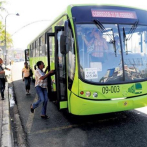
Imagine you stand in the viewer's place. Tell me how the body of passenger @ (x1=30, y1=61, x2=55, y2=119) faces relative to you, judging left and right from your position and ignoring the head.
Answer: facing to the right of the viewer

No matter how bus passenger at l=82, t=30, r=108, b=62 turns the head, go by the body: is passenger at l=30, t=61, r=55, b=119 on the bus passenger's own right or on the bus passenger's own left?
on the bus passenger's own right

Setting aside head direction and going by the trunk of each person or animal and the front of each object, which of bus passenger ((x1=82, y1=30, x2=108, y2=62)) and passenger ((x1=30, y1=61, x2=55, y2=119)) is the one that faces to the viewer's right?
the passenger ((x1=30, y1=61, x2=55, y2=119))

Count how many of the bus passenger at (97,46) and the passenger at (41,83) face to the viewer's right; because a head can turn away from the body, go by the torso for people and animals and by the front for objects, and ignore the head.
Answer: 1

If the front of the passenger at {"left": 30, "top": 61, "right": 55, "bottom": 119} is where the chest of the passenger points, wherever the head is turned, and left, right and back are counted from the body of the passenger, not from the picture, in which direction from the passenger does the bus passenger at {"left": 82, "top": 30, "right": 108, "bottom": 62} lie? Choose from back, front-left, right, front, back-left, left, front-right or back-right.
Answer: front-right

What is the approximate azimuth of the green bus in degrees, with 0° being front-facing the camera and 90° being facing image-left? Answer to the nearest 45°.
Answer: approximately 315°
